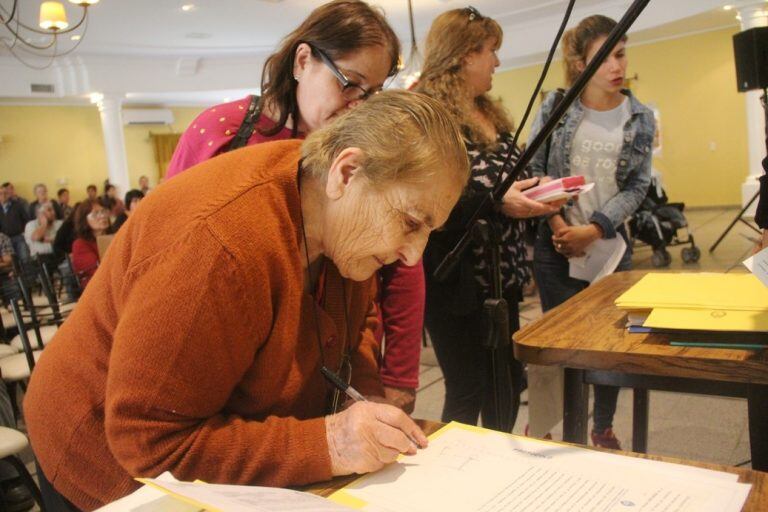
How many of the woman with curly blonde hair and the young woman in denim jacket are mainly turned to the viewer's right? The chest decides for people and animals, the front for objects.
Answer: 1

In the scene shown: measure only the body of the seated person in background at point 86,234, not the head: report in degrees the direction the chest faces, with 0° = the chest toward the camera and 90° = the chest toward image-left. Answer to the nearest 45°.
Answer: approximately 315°

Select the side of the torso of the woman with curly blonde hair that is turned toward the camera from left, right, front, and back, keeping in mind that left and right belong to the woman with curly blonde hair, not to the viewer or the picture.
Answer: right

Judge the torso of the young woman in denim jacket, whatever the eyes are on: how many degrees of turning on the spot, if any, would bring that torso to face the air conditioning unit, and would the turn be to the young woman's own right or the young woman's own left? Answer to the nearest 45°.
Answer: approximately 135° to the young woman's own right

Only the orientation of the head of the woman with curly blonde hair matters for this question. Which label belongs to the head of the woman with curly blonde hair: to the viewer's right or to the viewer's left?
to the viewer's right

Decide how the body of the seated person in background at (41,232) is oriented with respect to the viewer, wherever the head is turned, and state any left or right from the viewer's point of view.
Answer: facing the viewer and to the right of the viewer

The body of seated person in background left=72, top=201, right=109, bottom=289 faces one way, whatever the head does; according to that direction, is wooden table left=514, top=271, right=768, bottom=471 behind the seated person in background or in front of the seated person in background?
in front

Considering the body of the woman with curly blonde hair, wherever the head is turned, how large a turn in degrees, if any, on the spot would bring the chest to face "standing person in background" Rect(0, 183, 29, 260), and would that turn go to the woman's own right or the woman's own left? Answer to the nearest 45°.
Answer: approximately 135° to the woman's own left
